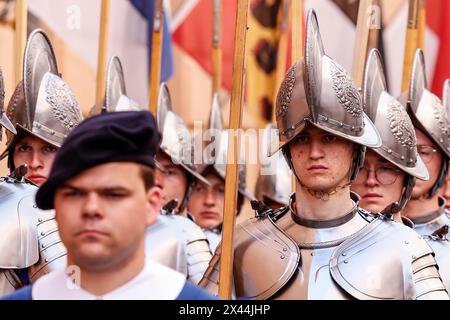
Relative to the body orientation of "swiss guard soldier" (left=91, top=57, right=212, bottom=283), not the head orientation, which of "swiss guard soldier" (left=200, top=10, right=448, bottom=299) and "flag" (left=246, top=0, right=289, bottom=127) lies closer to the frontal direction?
the swiss guard soldier

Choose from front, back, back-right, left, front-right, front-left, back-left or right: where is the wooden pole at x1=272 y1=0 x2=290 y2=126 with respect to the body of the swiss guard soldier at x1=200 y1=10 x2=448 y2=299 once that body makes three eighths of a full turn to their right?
front-right

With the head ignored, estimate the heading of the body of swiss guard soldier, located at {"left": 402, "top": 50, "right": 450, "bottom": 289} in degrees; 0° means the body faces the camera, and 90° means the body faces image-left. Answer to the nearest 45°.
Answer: approximately 45°
